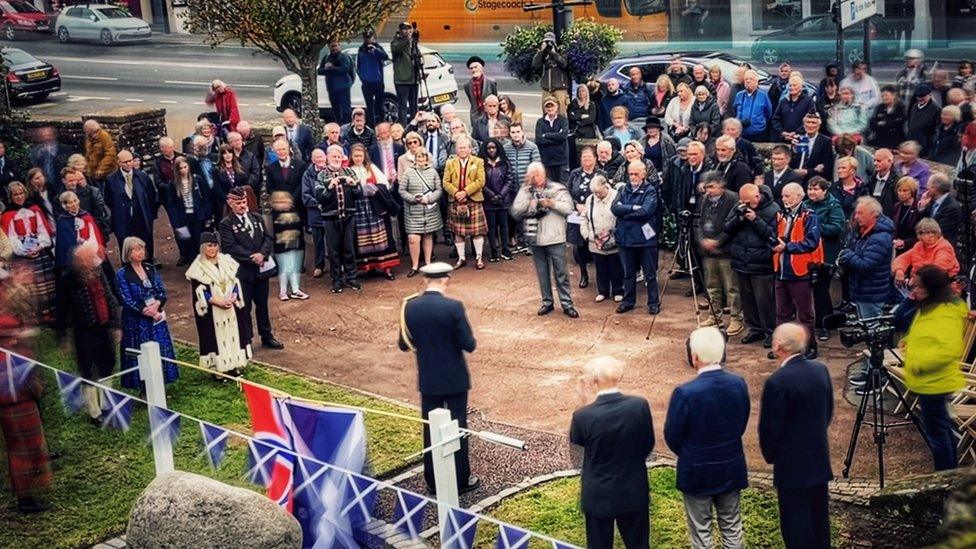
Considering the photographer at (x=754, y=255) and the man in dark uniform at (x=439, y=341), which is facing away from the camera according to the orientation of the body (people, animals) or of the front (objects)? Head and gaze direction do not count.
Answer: the man in dark uniform

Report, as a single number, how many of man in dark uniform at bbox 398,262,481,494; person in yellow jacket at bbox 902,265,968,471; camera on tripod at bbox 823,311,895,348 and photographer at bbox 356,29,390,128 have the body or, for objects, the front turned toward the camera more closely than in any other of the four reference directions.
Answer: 1

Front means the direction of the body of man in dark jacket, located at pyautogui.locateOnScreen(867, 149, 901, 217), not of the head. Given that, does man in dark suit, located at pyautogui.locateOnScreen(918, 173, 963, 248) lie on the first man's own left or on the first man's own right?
on the first man's own left

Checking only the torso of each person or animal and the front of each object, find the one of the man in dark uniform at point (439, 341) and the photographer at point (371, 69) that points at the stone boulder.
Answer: the photographer

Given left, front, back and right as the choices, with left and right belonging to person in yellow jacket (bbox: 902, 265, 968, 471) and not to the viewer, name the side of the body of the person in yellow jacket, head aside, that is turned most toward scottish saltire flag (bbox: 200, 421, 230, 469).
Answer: front

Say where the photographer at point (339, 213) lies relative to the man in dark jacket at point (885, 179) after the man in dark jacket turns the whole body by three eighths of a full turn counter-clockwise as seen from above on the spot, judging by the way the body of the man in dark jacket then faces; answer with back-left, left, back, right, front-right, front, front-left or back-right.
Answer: back

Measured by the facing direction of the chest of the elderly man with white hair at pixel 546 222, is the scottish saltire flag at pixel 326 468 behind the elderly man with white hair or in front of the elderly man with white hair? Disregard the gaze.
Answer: in front

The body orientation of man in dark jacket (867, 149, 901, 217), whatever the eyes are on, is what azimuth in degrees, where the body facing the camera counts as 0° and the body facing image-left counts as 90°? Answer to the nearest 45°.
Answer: approximately 45°

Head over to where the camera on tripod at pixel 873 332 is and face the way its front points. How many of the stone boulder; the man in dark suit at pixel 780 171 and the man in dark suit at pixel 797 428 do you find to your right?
1

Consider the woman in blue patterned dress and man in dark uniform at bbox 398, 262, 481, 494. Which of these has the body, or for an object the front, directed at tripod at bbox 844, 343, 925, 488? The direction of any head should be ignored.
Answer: the woman in blue patterned dress

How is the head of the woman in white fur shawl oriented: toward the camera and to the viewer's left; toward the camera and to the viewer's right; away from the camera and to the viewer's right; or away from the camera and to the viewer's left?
toward the camera and to the viewer's right

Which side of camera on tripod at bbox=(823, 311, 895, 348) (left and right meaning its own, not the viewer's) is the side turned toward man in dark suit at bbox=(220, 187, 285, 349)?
front

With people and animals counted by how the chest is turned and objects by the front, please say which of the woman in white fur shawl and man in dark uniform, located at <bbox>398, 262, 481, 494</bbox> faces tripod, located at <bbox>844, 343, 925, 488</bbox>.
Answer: the woman in white fur shawl

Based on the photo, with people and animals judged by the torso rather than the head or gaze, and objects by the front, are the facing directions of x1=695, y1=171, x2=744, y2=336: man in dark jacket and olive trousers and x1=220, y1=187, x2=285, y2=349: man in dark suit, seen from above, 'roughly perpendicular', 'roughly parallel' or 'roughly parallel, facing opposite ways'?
roughly perpendicular

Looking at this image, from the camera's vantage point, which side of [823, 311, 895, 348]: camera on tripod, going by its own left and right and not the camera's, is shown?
left

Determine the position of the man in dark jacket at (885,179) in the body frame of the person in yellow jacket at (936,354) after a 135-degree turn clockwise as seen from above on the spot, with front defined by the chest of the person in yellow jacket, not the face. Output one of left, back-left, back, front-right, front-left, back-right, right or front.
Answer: front-left

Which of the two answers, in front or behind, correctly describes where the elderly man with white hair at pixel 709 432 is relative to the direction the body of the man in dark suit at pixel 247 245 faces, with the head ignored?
in front
